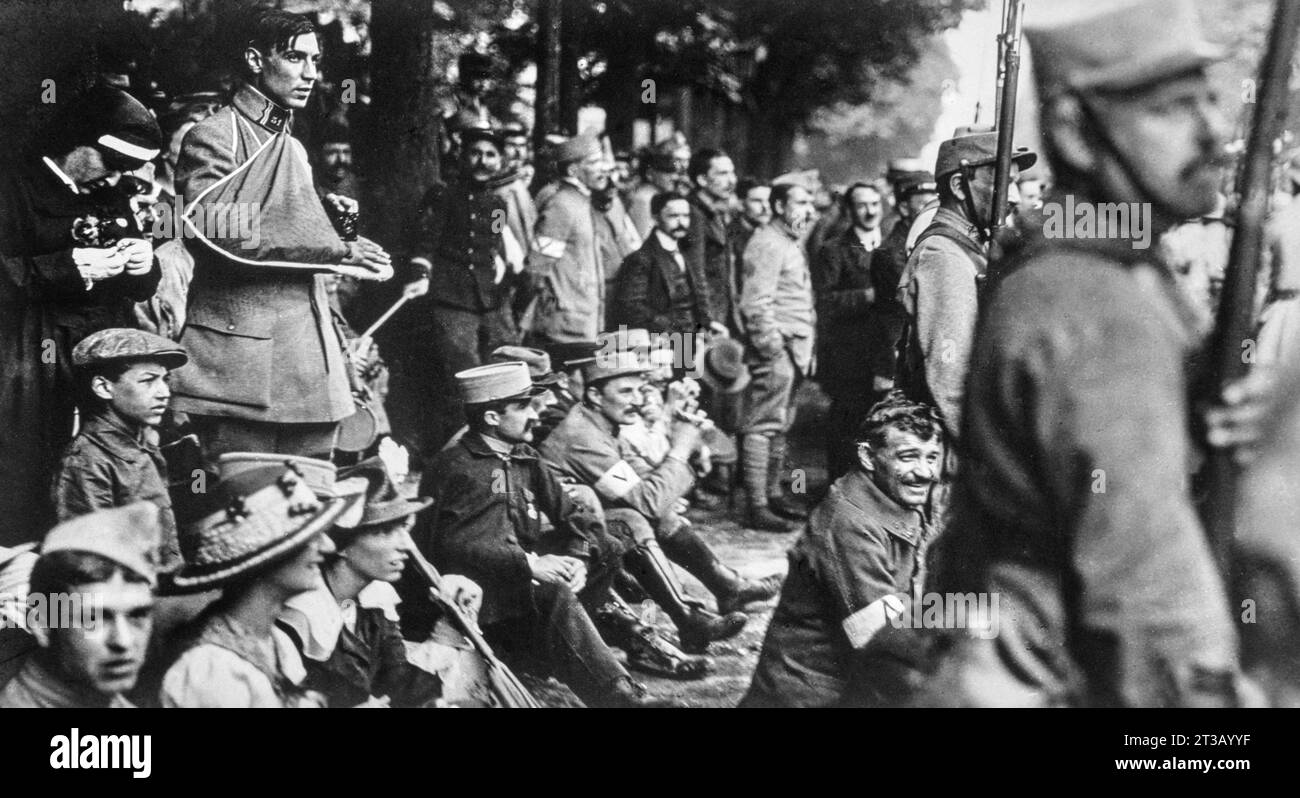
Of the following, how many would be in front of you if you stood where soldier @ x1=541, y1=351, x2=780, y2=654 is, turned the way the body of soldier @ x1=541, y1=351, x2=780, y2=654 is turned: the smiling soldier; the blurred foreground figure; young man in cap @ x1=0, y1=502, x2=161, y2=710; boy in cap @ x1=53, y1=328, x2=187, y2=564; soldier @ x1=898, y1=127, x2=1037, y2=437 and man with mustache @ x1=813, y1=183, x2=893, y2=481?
4

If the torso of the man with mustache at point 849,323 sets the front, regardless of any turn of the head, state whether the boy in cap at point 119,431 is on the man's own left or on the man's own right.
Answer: on the man's own right

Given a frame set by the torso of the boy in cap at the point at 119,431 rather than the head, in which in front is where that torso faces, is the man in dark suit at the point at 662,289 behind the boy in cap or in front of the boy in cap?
in front

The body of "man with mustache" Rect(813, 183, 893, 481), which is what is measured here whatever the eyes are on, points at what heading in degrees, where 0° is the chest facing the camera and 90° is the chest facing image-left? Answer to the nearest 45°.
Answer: approximately 315°

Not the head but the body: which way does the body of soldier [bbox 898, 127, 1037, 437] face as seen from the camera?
to the viewer's right

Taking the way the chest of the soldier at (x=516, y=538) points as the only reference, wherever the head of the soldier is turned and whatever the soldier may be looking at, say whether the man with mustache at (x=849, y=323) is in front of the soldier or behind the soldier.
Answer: in front

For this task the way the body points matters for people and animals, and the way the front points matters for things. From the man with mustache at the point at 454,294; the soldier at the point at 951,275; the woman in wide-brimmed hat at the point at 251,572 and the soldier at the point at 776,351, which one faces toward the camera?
the man with mustache

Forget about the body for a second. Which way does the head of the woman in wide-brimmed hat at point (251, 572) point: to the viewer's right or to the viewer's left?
to the viewer's right

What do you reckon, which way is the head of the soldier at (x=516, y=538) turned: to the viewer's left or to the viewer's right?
to the viewer's right
